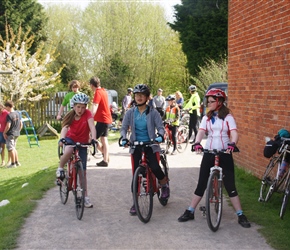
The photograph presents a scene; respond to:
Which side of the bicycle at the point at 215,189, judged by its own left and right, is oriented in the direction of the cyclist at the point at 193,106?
back

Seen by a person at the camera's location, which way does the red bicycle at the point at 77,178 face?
facing the viewer

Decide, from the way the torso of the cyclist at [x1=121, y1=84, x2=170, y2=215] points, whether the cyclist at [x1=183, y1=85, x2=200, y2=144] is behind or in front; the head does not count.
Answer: behind

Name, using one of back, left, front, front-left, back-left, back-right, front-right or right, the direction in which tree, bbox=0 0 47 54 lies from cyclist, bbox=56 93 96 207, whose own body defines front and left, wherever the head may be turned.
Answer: back

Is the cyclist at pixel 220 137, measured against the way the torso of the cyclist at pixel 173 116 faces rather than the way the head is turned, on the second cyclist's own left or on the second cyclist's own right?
on the second cyclist's own left

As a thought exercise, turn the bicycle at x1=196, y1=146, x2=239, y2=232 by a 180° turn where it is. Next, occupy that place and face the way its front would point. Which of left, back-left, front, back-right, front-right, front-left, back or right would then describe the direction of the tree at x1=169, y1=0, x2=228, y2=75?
front

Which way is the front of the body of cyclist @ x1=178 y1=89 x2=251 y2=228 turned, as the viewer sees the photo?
toward the camera

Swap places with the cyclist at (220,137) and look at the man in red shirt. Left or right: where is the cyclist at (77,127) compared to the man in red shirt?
left

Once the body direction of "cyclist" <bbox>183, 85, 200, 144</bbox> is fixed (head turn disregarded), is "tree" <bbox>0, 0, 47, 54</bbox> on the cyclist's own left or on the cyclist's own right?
on the cyclist's own right

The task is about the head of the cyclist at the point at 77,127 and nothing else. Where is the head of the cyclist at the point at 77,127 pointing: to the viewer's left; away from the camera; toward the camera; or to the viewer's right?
toward the camera

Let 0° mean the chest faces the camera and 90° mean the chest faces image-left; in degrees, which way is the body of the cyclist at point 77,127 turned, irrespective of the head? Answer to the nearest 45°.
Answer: approximately 0°
